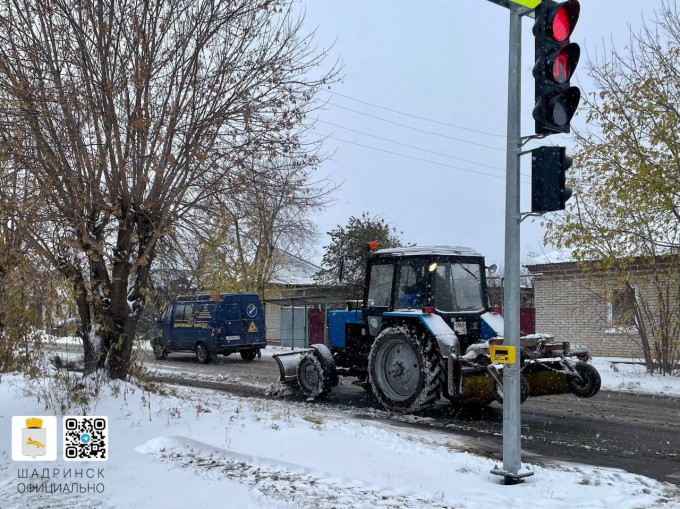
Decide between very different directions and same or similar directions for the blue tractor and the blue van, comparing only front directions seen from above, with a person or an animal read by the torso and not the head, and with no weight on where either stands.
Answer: same or similar directions

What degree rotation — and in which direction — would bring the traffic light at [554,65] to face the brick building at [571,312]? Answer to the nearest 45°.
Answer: approximately 135° to its left

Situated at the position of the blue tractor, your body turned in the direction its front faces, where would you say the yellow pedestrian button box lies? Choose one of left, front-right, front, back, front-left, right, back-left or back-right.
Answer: back-left

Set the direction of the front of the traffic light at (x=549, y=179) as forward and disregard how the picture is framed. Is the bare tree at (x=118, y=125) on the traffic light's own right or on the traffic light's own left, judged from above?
on the traffic light's own left

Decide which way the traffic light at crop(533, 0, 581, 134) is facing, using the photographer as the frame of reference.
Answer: facing the viewer and to the right of the viewer

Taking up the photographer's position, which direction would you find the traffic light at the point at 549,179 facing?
facing away from the viewer and to the right of the viewer

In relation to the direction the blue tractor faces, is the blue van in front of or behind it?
in front
